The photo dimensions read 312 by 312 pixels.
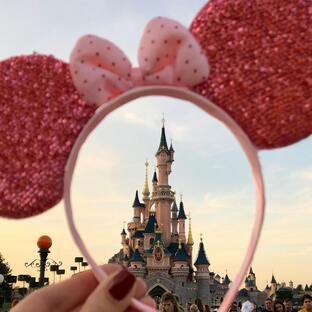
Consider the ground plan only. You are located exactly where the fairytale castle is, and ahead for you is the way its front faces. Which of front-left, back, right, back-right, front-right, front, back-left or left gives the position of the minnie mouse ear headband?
front

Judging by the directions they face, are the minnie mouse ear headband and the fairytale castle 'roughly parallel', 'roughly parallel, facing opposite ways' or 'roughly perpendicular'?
roughly parallel

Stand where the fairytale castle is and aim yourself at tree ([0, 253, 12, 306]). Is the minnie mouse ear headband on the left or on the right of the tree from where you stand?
left

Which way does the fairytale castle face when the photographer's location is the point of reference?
facing the viewer

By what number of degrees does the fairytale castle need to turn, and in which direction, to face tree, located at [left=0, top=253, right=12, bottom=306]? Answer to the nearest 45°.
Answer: approximately 45° to its right

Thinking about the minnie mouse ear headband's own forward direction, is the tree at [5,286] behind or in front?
behind

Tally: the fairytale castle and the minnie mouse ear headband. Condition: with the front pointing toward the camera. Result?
2

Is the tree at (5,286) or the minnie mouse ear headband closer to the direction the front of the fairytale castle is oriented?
the minnie mouse ear headband

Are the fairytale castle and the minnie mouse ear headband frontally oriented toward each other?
no

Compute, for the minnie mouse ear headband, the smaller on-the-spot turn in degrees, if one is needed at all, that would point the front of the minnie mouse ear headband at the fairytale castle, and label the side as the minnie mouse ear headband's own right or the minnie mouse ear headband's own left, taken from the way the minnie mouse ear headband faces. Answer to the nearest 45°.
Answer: approximately 180°
